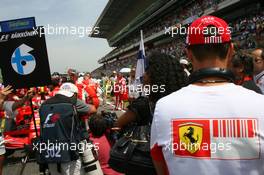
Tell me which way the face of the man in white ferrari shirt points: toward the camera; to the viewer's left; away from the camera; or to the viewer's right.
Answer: away from the camera

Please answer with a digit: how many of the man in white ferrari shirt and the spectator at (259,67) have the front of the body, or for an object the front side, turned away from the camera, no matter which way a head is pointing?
1

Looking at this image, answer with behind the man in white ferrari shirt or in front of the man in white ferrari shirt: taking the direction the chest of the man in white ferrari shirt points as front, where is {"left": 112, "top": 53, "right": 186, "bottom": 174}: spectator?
in front

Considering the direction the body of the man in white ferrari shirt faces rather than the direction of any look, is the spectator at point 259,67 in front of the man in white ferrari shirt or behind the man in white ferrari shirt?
in front

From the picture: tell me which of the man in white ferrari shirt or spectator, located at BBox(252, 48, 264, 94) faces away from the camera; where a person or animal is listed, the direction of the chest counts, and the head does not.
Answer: the man in white ferrari shirt

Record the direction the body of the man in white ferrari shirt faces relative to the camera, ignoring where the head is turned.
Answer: away from the camera
